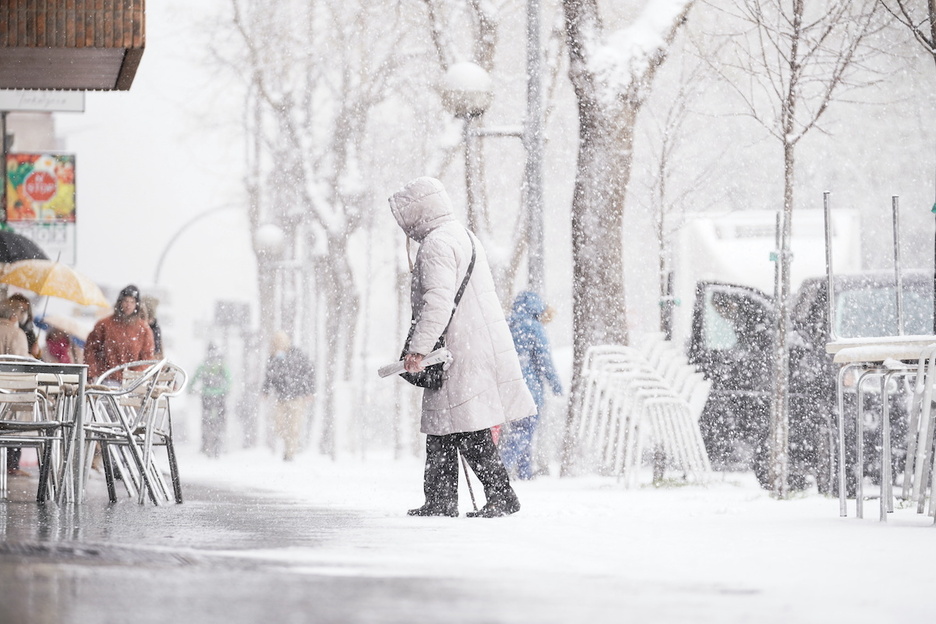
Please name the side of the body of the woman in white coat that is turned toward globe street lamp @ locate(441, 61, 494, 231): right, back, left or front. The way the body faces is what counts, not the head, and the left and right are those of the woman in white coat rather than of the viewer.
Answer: right

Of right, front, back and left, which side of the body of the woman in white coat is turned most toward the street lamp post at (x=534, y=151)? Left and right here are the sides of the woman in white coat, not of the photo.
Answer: right

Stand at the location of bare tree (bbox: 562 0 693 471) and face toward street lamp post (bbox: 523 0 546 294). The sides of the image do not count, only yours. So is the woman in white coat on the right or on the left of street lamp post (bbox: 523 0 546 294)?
left

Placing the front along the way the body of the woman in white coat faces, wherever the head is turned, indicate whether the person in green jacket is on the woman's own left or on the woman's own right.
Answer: on the woman's own right

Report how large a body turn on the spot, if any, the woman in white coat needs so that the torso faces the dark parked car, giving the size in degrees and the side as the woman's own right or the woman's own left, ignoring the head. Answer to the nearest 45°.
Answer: approximately 135° to the woman's own right

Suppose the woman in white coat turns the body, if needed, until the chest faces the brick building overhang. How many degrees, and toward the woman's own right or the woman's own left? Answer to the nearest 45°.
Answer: approximately 45° to the woman's own right

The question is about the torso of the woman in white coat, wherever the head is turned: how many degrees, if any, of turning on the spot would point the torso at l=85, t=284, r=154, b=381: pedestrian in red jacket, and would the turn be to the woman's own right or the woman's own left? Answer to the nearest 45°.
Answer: approximately 45° to the woman's own right

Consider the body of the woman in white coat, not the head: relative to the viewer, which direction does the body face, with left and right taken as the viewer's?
facing to the left of the viewer
